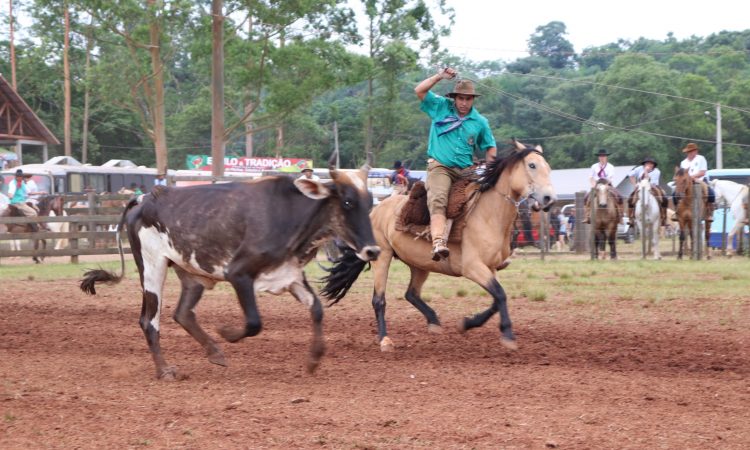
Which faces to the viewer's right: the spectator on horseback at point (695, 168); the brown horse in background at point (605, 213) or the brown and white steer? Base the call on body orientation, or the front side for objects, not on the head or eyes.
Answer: the brown and white steer

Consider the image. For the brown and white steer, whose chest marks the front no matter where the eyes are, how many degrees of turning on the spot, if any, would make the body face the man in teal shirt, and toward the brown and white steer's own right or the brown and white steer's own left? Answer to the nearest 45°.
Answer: approximately 45° to the brown and white steer's own left

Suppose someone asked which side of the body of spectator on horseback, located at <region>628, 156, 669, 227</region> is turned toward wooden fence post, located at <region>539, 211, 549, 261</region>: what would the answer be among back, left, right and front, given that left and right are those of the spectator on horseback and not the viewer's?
right

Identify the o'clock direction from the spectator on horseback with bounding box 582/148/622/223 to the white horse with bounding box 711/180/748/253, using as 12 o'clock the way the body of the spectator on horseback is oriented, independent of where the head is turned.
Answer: The white horse is roughly at 8 o'clock from the spectator on horseback.

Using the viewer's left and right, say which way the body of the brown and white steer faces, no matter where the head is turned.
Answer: facing to the right of the viewer

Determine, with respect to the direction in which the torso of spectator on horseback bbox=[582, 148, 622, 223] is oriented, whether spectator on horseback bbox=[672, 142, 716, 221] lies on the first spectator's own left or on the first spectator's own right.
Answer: on the first spectator's own left
